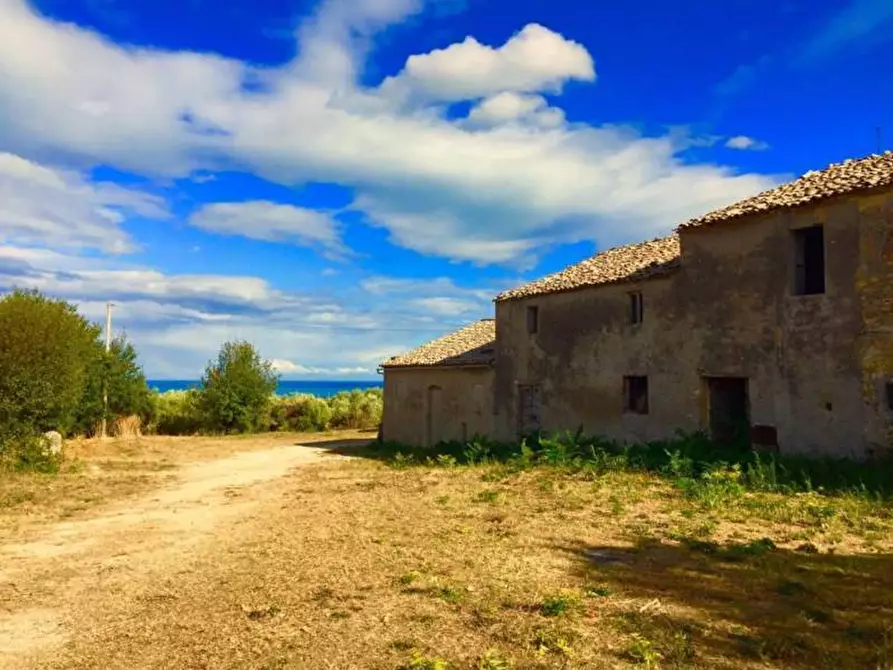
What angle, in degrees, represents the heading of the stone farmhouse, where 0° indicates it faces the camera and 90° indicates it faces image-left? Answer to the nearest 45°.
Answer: approximately 45°

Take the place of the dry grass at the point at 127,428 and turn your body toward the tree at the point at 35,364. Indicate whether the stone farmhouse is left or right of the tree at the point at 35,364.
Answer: left

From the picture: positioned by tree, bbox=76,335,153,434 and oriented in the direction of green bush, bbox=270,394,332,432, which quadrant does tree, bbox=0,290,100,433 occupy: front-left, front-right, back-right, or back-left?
back-right

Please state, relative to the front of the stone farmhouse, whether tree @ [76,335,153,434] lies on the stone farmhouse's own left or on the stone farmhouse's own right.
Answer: on the stone farmhouse's own right

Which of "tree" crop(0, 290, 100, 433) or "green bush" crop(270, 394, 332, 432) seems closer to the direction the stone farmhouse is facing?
the tree

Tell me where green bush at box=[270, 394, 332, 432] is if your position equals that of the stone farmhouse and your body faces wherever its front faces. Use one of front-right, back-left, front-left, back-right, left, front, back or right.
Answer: right

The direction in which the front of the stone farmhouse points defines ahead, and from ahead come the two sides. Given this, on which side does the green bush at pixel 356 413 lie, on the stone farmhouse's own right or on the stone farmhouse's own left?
on the stone farmhouse's own right

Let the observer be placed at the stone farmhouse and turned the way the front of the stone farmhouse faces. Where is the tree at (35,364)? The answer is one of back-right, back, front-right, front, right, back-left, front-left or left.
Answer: front-right
